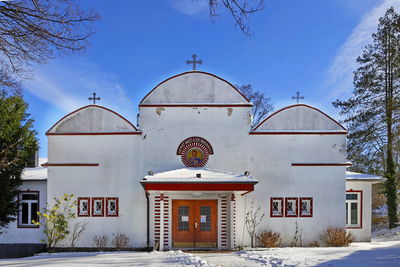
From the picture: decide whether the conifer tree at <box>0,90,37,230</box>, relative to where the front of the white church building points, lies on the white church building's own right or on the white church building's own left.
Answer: on the white church building's own right

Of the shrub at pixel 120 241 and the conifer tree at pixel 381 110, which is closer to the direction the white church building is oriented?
the shrub

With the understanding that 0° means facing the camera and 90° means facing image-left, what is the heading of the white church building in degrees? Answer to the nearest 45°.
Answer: approximately 0°

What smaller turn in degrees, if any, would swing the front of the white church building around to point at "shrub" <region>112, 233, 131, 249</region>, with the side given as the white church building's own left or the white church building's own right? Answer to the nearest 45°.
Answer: approximately 90° to the white church building's own right

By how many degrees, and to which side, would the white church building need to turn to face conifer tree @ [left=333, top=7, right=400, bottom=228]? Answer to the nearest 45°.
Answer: approximately 135° to its left

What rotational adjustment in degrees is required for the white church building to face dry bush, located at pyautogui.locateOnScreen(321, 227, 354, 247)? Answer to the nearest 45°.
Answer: approximately 90° to its left
